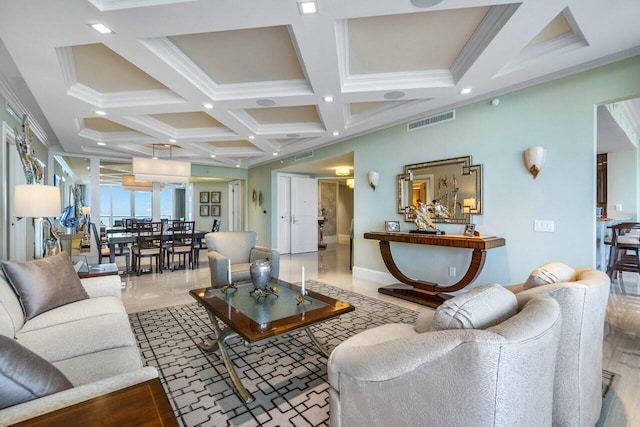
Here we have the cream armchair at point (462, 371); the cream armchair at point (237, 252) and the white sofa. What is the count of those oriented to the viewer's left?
1

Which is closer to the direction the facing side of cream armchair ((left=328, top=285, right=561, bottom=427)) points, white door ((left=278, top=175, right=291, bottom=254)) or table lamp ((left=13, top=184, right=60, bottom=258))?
the table lamp

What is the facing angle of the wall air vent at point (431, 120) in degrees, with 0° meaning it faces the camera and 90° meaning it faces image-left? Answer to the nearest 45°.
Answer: approximately 45°

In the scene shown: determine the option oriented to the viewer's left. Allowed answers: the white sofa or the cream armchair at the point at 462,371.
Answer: the cream armchair

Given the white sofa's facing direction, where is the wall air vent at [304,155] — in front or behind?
in front

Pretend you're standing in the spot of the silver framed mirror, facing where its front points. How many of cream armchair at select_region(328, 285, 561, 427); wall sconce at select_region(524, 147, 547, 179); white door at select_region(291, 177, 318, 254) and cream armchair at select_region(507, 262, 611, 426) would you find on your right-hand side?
1

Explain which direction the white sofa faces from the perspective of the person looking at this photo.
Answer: facing to the right of the viewer

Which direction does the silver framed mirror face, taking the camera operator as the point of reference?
facing the viewer and to the left of the viewer

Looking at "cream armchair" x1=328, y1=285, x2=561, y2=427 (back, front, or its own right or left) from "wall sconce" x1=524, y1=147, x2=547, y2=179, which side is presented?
right

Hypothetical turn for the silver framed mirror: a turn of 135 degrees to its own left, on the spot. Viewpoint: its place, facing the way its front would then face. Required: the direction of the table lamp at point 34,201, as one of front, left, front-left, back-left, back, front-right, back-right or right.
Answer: back-right

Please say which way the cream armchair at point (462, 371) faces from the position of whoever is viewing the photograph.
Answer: facing to the left of the viewer

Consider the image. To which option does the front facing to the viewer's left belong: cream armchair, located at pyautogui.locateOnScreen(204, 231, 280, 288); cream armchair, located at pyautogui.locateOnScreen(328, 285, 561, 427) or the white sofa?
cream armchair, located at pyautogui.locateOnScreen(328, 285, 561, 427)

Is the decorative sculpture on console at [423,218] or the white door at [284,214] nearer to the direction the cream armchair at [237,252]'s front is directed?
the decorative sculpture on console

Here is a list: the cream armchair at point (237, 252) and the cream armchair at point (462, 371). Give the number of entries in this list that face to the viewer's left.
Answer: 1

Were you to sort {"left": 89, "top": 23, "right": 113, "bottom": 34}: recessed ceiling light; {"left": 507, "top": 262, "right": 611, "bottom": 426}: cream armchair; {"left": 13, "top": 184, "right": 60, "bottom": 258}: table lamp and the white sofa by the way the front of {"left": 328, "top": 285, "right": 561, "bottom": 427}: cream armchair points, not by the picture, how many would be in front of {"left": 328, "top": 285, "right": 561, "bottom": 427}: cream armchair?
3

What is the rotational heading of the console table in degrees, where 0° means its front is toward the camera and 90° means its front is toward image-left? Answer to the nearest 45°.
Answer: approximately 45°
